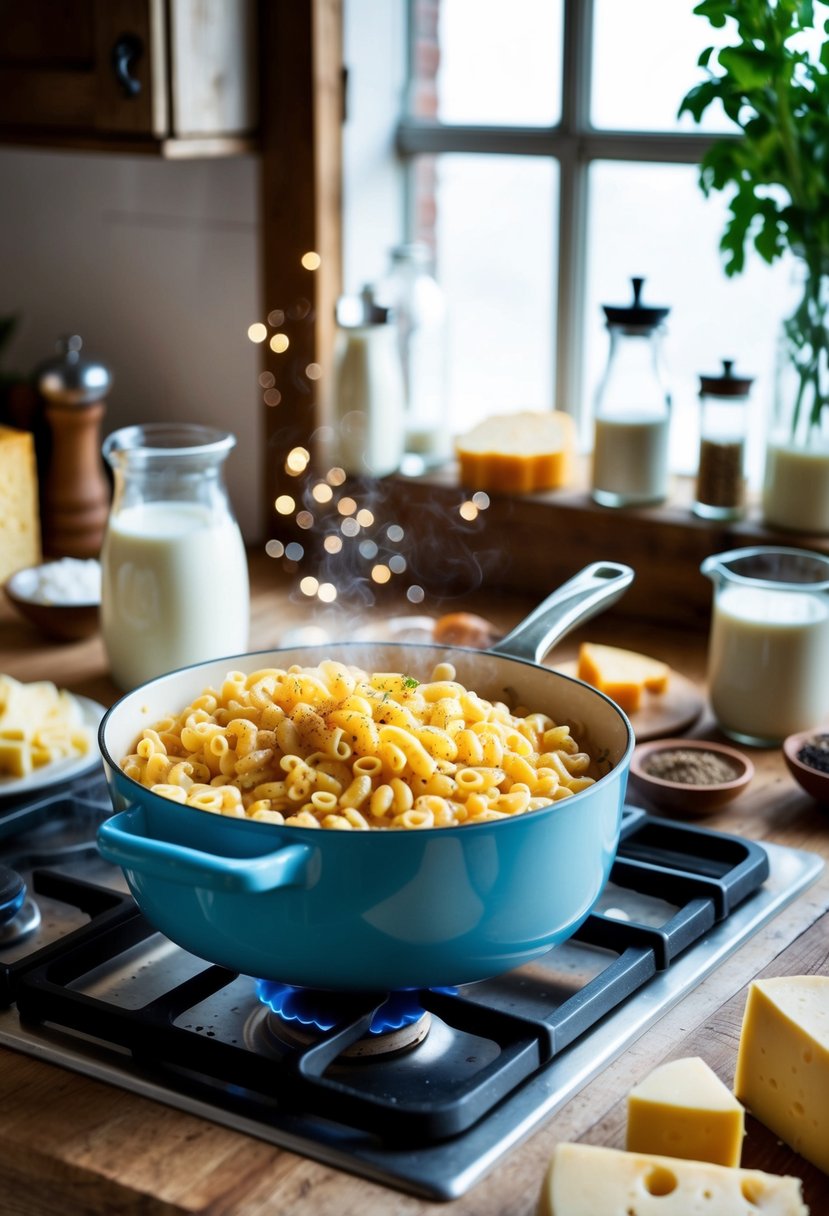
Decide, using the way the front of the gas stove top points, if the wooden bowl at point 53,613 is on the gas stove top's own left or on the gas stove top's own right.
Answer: on the gas stove top's own right

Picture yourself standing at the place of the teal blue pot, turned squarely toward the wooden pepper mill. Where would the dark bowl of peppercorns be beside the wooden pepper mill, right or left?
right

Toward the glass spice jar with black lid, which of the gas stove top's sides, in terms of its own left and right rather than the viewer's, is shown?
back

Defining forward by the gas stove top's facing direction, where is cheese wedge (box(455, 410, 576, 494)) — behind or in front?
behind

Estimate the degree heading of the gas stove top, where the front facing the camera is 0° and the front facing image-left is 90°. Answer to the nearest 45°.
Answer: approximately 45°

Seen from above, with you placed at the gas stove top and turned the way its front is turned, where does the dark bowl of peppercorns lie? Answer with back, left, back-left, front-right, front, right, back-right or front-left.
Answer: back

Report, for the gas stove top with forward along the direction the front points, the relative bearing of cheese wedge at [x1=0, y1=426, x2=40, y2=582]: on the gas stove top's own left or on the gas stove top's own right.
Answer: on the gas stove top's own right
